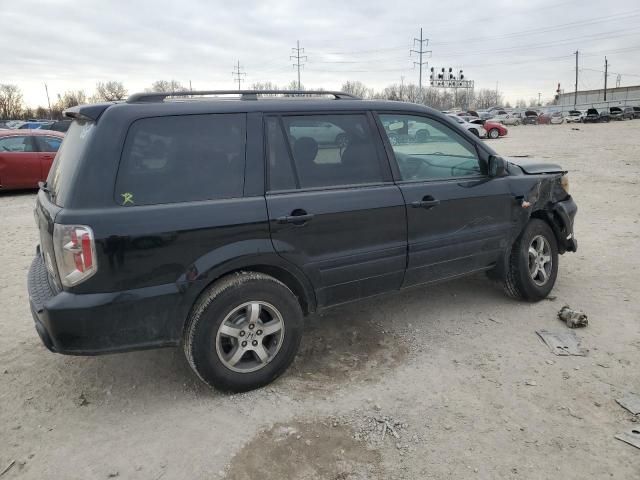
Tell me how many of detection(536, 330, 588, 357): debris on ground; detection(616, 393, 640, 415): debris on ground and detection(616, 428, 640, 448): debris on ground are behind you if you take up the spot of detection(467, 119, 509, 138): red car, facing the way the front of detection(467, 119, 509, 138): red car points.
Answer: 0

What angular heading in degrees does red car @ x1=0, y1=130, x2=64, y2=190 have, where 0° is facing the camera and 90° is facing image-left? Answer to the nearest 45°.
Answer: approximately 90°

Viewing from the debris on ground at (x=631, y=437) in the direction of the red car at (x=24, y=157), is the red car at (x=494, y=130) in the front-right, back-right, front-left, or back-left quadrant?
front-right

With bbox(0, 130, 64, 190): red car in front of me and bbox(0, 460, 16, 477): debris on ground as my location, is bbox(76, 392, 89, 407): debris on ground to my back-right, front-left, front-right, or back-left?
front-right

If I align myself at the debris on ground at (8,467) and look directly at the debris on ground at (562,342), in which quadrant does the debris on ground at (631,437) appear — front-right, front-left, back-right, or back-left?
front-right

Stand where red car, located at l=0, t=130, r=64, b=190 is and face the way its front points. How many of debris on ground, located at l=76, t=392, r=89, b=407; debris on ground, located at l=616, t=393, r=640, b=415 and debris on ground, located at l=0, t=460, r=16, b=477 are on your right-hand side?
0

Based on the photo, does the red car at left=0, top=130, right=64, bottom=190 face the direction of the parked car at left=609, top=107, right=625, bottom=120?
no

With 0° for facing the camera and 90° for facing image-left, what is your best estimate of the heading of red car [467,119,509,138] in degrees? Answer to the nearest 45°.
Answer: approximately 315°

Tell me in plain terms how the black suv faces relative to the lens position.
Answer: facing away from the viewer and to the right of the viewer

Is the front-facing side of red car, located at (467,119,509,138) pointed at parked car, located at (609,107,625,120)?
no

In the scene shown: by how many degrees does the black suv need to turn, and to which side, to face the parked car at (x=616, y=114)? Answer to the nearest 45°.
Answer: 0° — it already faces it
